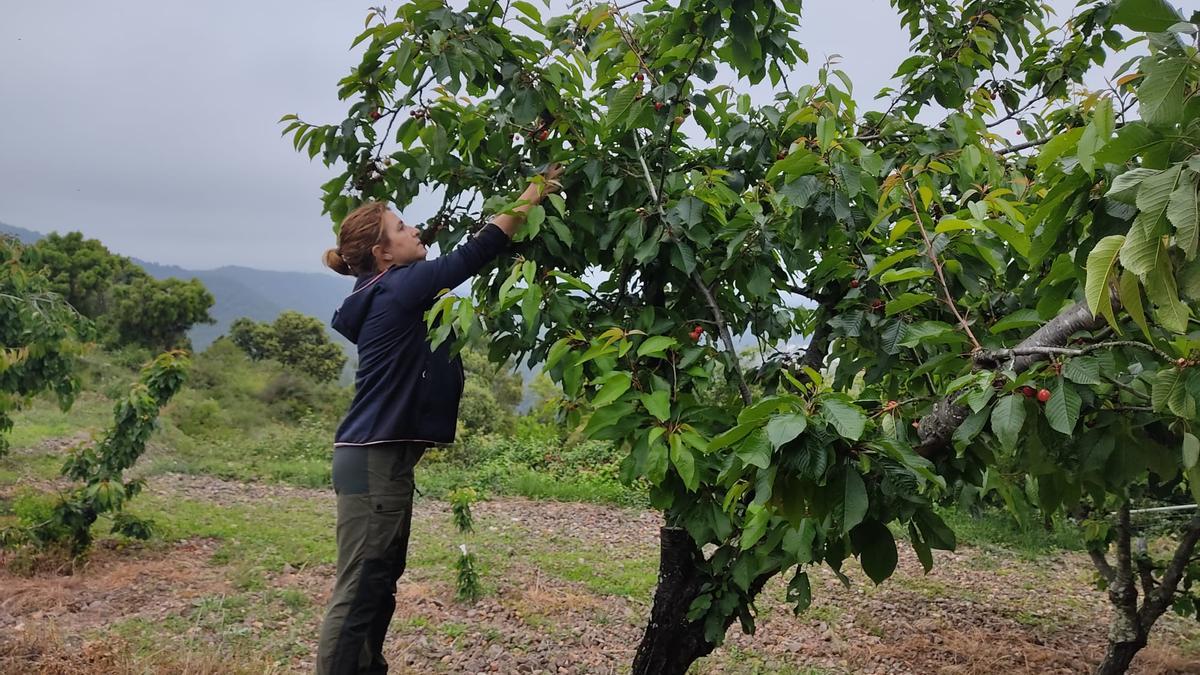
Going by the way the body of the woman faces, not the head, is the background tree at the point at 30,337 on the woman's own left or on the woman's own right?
on the woman's own left

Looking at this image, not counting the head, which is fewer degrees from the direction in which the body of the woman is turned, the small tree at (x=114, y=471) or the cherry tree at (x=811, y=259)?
the cherry tree

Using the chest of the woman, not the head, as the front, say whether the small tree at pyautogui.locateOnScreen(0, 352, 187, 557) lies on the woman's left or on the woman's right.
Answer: on the woman's left

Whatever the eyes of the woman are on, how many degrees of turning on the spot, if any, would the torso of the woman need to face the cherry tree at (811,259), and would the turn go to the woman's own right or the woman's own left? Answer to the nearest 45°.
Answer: approximately 45° to the woman's own right

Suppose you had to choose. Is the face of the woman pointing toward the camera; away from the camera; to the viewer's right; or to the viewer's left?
to the viewer's right

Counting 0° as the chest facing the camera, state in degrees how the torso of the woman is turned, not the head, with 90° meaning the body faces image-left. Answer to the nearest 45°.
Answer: approximately 270°

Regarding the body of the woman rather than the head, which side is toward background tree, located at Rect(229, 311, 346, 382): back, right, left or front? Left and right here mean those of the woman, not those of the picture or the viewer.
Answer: left

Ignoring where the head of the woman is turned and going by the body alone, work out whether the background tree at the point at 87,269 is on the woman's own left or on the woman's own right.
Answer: on the woman's own left
